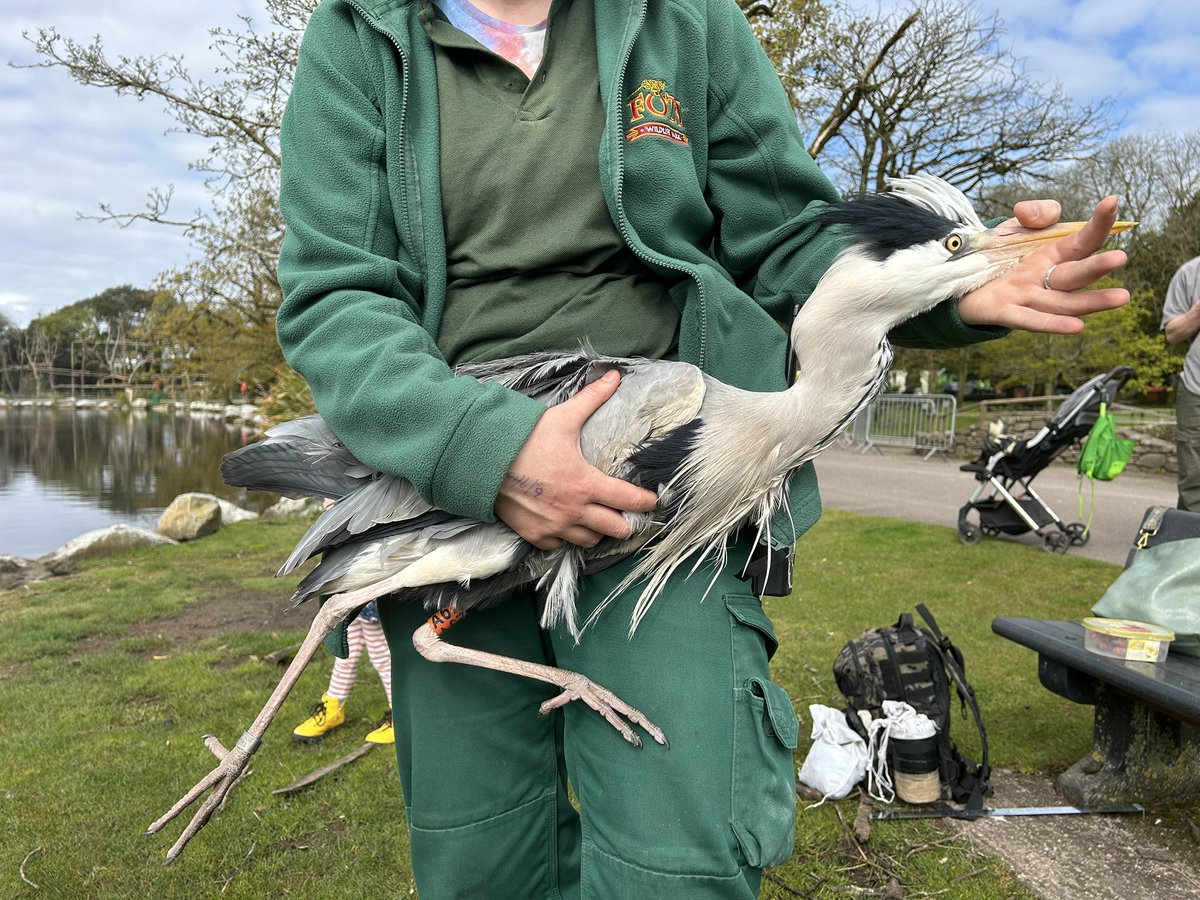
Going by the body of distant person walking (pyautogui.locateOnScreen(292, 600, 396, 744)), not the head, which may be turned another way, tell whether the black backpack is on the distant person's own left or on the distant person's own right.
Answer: on the distant person's own left

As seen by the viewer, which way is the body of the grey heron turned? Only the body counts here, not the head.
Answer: to the viewer's right

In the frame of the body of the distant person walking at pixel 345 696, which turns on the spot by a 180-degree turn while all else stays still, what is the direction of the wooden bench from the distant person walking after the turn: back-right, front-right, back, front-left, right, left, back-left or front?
right

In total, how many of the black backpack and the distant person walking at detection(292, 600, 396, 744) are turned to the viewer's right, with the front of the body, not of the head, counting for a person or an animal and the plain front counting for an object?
0

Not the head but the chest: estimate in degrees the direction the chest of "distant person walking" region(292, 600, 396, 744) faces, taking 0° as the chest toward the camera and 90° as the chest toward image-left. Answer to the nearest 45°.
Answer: approximately 45°

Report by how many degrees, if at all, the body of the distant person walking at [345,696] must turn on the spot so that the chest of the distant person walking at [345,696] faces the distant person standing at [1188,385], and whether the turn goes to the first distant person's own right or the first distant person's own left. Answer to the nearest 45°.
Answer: approximately 135° to the first distant person's own left

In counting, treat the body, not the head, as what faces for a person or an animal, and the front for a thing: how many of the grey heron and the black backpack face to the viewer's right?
1

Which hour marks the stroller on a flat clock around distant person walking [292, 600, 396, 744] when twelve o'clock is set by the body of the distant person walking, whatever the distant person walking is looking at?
The stroller is roughly at 5 o'clock from the distant person walking.

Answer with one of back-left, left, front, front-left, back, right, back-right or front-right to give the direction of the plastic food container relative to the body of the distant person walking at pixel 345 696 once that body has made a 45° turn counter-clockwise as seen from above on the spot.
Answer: front-left

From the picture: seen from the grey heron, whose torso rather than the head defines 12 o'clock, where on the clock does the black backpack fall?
The black backpack is roughly at 10 o'clock from the grey heron.

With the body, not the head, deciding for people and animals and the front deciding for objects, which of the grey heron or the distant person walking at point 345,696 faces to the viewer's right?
the grey heron

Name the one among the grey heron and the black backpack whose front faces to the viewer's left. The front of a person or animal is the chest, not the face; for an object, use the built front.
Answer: the black backpack

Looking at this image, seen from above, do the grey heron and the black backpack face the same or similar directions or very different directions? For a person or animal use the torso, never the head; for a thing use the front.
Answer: very different directions

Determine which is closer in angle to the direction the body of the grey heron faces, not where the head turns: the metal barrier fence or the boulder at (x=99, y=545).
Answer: the metal barrier fence

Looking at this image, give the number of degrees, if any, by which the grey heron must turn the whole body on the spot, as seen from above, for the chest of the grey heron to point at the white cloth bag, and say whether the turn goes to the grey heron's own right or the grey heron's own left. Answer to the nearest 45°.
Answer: approximately 45° to the grey heron's own left
